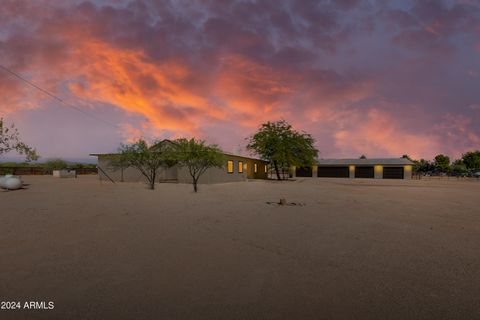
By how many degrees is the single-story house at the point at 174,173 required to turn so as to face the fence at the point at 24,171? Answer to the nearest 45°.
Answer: approximately 135° to its right

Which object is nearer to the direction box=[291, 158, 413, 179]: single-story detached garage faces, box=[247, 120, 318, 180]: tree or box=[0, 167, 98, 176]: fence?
the tree

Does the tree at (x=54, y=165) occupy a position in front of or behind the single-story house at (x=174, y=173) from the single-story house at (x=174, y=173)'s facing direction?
behind

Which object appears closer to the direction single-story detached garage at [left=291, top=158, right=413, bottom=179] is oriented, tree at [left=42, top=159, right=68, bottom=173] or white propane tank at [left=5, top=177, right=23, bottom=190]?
the white propane tank

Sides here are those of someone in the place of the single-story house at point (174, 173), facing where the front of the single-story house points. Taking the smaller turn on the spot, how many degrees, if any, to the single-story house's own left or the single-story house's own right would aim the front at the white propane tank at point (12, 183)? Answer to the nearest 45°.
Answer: approximately 45° to the single-story house's own right

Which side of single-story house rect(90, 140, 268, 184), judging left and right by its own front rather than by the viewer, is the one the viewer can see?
front

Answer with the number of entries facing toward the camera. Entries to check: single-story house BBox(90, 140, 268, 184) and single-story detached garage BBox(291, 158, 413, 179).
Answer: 2

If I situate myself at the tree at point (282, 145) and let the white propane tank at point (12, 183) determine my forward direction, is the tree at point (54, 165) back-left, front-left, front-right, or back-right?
front-right
